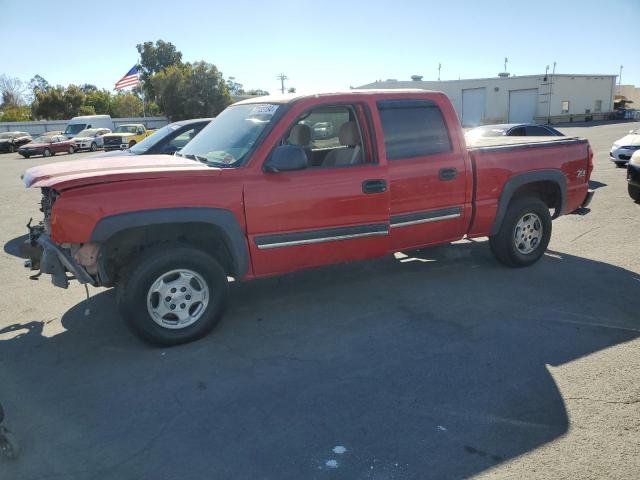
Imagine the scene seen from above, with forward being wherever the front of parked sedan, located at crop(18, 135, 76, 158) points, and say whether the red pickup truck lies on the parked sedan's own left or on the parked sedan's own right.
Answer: on the parked sedan's own left

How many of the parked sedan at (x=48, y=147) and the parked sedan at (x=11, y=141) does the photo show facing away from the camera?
0

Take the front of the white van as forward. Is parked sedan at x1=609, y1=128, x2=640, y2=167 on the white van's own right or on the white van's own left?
on the white van's own left

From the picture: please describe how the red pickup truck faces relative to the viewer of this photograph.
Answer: facing the viewer and to the left of the viewer

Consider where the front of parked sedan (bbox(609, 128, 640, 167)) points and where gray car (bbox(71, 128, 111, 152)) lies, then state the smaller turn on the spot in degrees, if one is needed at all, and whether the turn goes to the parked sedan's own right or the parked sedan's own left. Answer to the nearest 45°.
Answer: approximately 45° to the parked sedan's own right

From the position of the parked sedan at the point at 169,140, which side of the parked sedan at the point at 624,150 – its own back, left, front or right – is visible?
front

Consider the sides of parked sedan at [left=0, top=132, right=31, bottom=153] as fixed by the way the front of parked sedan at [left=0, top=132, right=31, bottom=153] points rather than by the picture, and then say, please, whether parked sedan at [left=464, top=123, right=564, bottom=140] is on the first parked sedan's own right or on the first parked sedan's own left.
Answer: on the first parked sedan's own left

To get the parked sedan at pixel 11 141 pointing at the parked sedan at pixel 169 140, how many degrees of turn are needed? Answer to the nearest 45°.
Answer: approximately 45° to its left

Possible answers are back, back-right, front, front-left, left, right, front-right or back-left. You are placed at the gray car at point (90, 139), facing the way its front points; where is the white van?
back-right

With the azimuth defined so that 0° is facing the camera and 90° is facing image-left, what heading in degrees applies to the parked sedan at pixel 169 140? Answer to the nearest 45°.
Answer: approximately 45°
